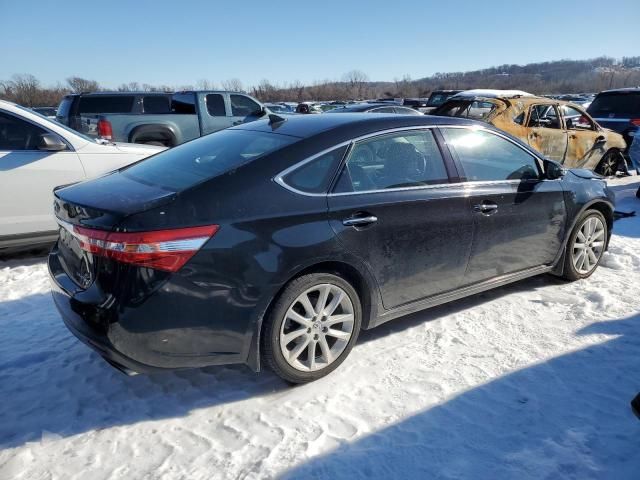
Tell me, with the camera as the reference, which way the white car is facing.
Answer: facing to the right of the viewer

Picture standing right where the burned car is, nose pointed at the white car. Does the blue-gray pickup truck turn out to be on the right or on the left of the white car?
right

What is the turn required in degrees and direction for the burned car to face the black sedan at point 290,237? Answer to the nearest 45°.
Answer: approximately 135° to its right

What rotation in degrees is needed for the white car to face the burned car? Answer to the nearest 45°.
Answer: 0° — it already faces it

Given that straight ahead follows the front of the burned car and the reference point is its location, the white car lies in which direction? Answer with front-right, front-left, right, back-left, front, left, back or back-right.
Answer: back

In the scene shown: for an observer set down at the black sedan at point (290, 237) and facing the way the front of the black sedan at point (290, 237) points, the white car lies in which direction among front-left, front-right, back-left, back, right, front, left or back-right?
left

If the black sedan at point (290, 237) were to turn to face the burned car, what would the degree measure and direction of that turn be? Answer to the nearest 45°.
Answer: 0° — it already faces it

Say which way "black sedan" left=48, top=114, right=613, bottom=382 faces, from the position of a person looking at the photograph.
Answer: facing away from the viewer and to the right of the viewer

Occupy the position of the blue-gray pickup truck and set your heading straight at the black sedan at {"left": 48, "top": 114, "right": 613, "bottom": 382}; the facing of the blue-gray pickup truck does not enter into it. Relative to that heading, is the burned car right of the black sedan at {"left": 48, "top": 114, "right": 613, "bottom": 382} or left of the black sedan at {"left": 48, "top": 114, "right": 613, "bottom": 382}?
left

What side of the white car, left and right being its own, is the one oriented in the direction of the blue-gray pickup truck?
left

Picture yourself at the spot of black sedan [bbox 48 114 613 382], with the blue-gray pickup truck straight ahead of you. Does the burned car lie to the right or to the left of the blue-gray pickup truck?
right

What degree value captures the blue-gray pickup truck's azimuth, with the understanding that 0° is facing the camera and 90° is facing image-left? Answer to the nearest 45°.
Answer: approximately 225°

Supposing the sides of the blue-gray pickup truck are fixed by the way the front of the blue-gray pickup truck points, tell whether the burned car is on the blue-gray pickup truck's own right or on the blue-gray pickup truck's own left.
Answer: on the blue-gray pickup truck's own right

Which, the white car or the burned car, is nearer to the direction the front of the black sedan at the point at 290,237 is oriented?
the burned car
